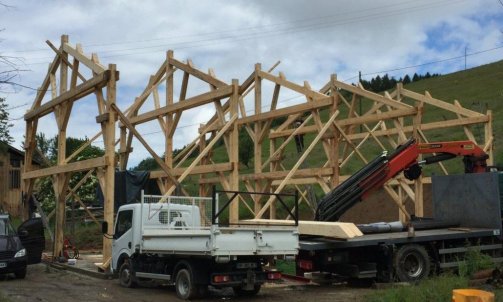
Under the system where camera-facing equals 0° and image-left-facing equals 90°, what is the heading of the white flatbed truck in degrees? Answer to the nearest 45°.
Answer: approximately 135°

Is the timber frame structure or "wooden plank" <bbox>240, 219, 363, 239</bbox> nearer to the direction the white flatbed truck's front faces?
the timber frame structure

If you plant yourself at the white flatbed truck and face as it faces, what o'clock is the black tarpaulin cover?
The black tarpaulin cover is roughly at 1 o'clock from the white flatbed truck.

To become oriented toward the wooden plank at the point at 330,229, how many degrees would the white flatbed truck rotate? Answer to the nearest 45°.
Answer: approximately 135° to its right
